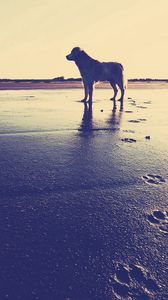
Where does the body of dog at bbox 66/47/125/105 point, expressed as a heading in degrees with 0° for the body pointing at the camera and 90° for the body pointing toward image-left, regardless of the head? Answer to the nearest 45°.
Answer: approximately 90°
